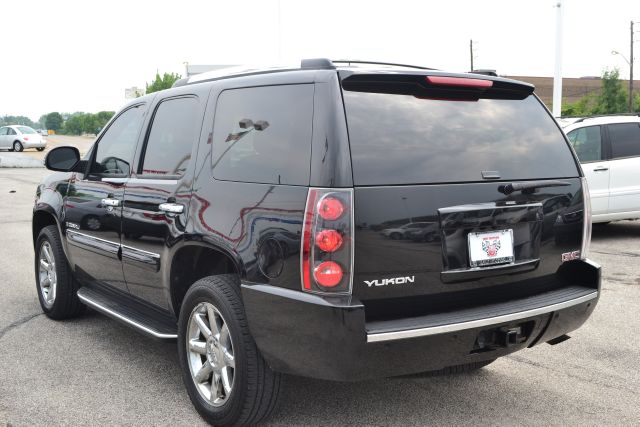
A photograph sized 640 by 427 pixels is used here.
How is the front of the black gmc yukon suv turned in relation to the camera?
facing away from the viewer and to the left of the viewer

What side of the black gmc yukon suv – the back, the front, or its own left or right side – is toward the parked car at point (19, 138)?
front

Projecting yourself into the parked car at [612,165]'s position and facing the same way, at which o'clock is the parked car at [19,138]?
the parked car at [19,138] is roughly at 1 o'clock from the parked car at [612,165].

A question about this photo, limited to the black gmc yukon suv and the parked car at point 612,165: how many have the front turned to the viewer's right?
0

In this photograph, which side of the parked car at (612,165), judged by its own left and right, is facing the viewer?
left

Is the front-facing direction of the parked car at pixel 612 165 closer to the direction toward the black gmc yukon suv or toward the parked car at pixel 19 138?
the parked car

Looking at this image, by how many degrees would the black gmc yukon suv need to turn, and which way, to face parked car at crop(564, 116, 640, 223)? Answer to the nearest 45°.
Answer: approximately 90° to its right
